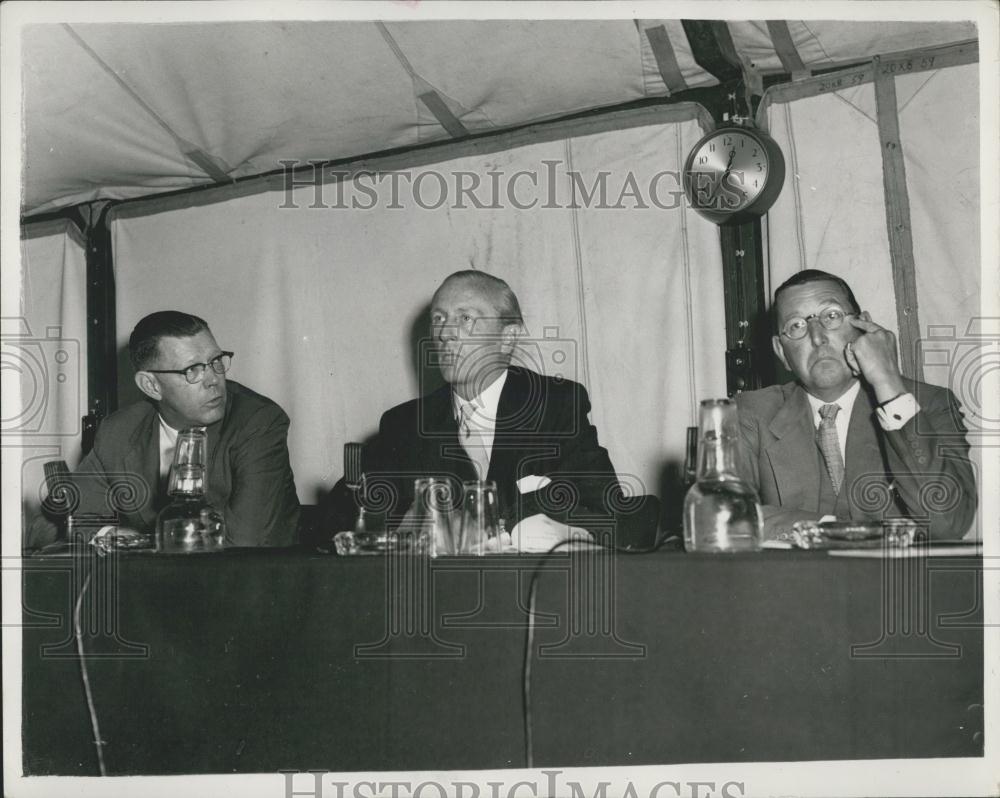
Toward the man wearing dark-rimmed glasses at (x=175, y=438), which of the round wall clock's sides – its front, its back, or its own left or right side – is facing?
right

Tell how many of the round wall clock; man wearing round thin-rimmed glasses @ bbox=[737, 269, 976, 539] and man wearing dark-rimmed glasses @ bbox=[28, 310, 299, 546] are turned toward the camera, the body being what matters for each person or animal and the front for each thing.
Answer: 3

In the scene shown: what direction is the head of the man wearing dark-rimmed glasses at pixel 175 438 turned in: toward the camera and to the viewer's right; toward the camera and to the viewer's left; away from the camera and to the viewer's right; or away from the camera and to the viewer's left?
toward the camera and to the viewer's right

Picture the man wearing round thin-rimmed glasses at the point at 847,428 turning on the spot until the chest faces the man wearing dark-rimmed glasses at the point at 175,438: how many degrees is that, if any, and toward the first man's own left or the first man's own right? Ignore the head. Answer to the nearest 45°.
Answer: approximately 90° to the first man's own right

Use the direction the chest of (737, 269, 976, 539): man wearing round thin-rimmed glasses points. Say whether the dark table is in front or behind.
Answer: in front

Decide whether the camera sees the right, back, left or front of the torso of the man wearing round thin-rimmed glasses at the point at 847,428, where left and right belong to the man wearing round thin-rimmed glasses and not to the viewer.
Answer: front

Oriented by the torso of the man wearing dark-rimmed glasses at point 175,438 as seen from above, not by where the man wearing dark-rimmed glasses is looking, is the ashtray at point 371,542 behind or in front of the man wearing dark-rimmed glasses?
in front
